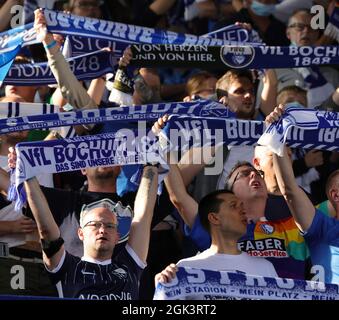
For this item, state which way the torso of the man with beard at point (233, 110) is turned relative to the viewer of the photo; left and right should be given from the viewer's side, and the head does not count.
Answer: facing the viewer and to the right of the viewer
